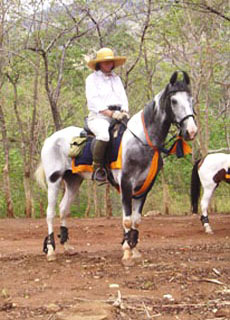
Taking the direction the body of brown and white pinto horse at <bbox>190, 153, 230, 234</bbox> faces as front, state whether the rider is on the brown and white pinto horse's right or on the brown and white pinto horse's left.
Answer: on the brown and white pinto horse's right

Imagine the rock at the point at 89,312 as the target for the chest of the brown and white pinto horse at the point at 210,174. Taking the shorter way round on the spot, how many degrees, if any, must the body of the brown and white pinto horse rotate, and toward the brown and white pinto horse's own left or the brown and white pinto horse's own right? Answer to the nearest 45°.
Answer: approximately 90° to the brown and white pinto horse's own right

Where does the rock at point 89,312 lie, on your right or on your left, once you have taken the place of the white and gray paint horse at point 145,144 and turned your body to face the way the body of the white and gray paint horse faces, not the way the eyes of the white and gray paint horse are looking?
on your right

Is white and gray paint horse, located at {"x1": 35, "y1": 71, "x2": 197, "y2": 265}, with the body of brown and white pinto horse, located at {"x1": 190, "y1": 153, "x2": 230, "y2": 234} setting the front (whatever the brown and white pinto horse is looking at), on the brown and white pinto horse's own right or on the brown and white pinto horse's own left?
on the brown and white pinto horse's own right

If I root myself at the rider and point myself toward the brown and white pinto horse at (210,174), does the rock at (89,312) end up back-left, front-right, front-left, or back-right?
back-right

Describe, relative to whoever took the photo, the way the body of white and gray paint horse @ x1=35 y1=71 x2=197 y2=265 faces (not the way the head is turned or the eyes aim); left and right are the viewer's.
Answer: facing the viewer and to the right of the viewer

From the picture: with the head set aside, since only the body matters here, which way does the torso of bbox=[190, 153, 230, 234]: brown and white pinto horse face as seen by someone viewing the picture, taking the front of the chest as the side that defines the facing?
to the viewer's right

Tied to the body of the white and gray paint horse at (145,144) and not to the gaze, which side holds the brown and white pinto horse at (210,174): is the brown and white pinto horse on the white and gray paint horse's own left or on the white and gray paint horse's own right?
on the white and gray paint horse's own left

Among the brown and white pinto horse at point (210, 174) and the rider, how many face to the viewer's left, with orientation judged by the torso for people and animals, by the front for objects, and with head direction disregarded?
0

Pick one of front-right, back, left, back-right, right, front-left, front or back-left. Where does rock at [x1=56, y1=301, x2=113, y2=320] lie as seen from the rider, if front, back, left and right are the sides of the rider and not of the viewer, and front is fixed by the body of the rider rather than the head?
front-right
